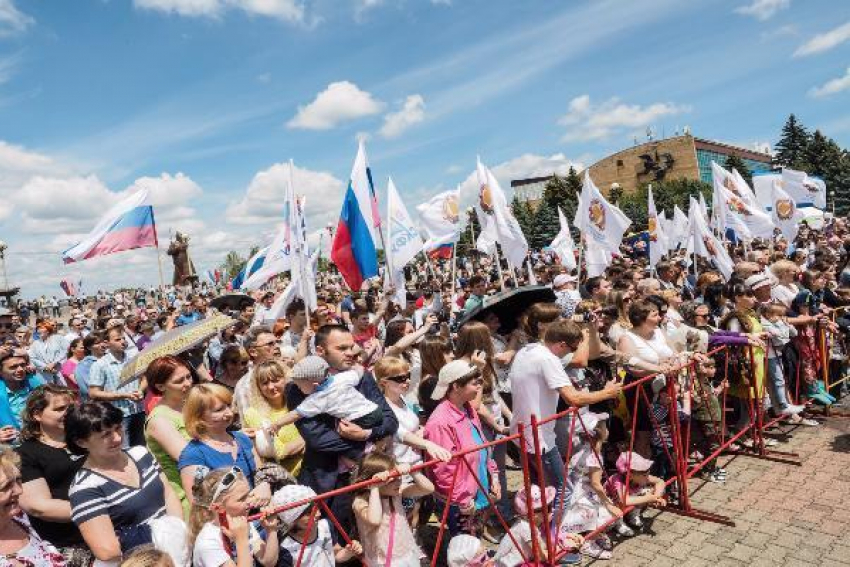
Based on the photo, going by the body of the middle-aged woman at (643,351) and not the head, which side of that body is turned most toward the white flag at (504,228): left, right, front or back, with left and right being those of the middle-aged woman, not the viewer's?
back

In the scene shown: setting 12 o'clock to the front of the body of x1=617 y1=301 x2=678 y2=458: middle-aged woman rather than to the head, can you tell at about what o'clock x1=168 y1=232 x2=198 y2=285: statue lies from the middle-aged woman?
The statue is roughly at 6 o'clock from the middle-aged woman.

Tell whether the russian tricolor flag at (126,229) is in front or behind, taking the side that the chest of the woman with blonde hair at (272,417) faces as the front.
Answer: behind

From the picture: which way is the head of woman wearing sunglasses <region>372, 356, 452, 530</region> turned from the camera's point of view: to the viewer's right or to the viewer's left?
to the viewer's right

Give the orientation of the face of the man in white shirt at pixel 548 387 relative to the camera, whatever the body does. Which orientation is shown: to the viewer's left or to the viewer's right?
to the viewer's right

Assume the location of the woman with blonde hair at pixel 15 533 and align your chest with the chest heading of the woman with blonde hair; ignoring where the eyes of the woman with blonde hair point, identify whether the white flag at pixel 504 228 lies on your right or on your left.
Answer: on your left

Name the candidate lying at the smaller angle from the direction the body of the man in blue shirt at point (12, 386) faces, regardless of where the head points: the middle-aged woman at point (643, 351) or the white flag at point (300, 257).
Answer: the middle-aged woman
